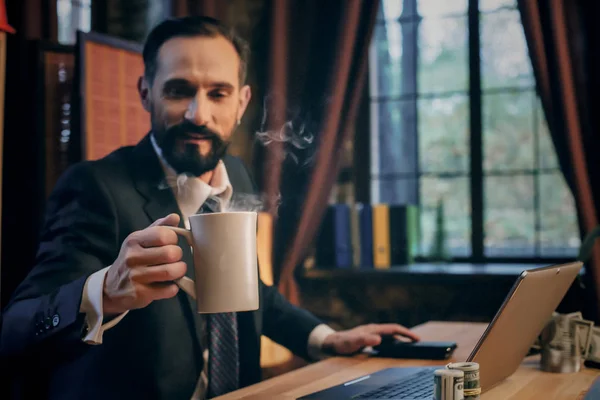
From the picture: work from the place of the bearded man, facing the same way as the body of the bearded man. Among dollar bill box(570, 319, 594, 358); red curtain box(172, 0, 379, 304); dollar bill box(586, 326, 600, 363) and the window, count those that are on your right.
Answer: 0

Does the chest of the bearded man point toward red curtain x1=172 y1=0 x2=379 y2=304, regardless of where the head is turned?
no

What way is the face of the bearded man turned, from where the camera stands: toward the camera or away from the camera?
toward the camera

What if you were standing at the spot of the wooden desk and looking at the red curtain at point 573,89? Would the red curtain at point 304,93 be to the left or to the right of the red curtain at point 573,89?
left

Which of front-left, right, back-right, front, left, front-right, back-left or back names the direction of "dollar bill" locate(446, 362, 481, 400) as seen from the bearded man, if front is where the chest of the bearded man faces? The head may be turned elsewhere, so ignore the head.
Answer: front

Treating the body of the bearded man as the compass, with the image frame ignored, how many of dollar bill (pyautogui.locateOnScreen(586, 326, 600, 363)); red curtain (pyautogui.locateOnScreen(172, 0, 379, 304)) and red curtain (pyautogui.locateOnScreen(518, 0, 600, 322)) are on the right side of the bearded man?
0

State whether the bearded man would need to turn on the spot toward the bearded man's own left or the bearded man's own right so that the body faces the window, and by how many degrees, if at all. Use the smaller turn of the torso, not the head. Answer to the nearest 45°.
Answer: approximately 90° to the bearded man's own left

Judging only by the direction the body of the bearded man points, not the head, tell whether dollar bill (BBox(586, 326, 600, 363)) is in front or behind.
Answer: in front

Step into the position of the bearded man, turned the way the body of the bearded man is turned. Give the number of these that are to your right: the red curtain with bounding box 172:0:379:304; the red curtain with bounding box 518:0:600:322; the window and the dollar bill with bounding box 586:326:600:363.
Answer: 0

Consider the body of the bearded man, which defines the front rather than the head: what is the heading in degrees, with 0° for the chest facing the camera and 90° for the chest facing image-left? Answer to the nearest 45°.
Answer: approximately 315°

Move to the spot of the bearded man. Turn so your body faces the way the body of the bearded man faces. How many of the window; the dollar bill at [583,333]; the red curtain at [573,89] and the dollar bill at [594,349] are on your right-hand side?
0

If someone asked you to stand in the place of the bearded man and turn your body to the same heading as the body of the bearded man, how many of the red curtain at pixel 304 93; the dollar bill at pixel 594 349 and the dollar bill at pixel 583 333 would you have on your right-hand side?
0

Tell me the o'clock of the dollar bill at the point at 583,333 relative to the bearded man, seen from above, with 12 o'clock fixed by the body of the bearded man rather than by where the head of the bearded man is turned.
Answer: The dollar bill is roughly at 11 o'clock from the bearded man.
